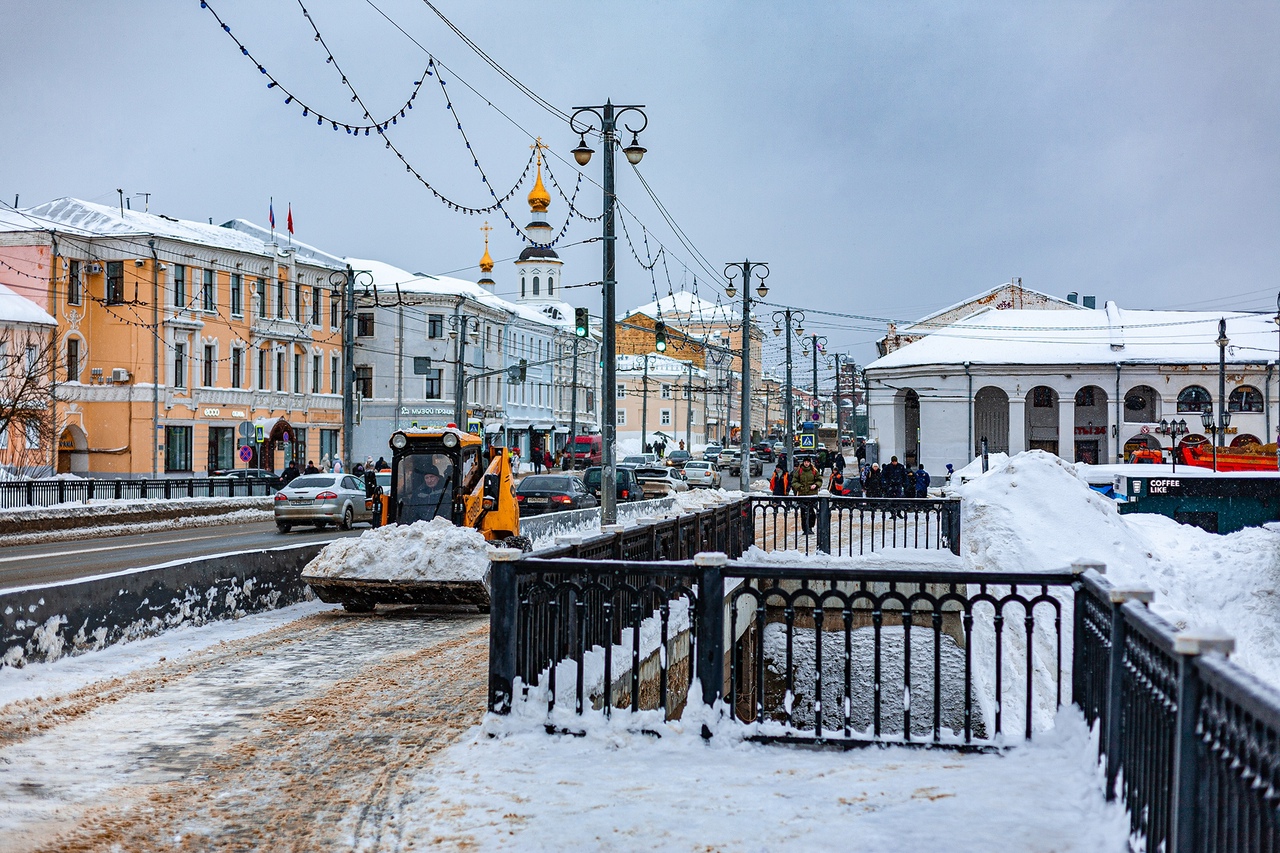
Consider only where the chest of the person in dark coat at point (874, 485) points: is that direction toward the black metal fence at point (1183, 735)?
yes

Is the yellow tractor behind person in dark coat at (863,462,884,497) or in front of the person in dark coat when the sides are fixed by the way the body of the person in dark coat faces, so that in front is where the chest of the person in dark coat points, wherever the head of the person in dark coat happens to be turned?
in front

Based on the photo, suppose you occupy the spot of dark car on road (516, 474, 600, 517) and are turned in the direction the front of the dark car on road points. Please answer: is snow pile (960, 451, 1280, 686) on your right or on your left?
on your right

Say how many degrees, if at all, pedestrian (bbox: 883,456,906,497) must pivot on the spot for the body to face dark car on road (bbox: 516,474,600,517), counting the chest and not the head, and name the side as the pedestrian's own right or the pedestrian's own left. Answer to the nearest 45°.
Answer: approximately 90° to the pedestrian's own right

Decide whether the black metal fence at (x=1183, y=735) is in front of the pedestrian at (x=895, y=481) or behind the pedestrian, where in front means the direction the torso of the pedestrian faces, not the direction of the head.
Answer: in front

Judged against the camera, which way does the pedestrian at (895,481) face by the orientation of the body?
toward the camera

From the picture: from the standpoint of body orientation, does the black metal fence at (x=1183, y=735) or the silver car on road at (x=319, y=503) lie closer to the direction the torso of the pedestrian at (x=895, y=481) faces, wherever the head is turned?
the black metal fence

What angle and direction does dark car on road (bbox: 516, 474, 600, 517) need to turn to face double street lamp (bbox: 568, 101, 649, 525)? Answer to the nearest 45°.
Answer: approximately 135° to its right

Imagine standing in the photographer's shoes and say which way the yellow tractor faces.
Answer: facing the viewer and to the left of the viewer
